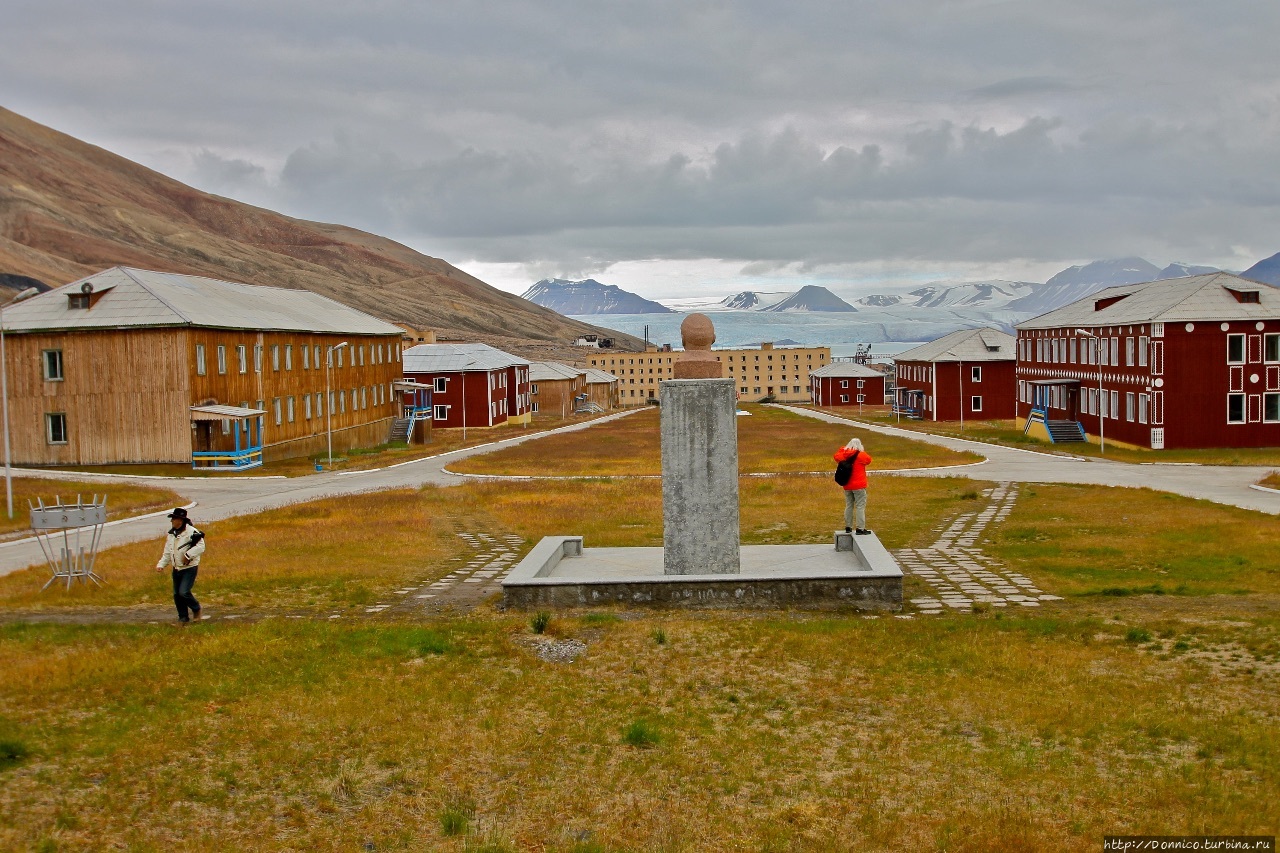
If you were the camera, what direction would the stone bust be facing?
facing away from the viewer

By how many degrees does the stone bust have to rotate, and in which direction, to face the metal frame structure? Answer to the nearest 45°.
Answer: approximately 90° to its left

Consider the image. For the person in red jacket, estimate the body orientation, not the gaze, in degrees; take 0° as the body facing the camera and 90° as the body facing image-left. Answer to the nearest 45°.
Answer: approximately 180°

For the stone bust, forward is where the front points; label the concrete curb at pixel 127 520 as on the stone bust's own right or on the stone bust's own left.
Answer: on the stone bust's own left

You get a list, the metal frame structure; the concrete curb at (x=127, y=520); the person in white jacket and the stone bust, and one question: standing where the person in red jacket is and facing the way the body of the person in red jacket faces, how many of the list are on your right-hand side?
0

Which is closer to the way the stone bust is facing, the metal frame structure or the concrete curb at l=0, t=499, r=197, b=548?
the concrete curb

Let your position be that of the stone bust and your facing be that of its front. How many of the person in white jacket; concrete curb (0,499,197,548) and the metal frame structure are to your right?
0

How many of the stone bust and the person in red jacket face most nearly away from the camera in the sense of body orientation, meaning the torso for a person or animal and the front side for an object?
2

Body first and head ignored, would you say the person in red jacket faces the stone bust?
no

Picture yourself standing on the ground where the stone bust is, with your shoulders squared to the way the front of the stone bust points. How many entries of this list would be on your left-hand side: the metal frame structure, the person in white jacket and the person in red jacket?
2

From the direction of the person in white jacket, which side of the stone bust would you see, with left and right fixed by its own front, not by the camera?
left

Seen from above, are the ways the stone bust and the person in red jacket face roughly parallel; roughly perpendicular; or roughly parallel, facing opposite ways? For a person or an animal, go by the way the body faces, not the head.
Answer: roughly parallel

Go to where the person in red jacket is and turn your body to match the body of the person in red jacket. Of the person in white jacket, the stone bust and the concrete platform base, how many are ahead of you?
0

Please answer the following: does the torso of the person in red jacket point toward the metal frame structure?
no
